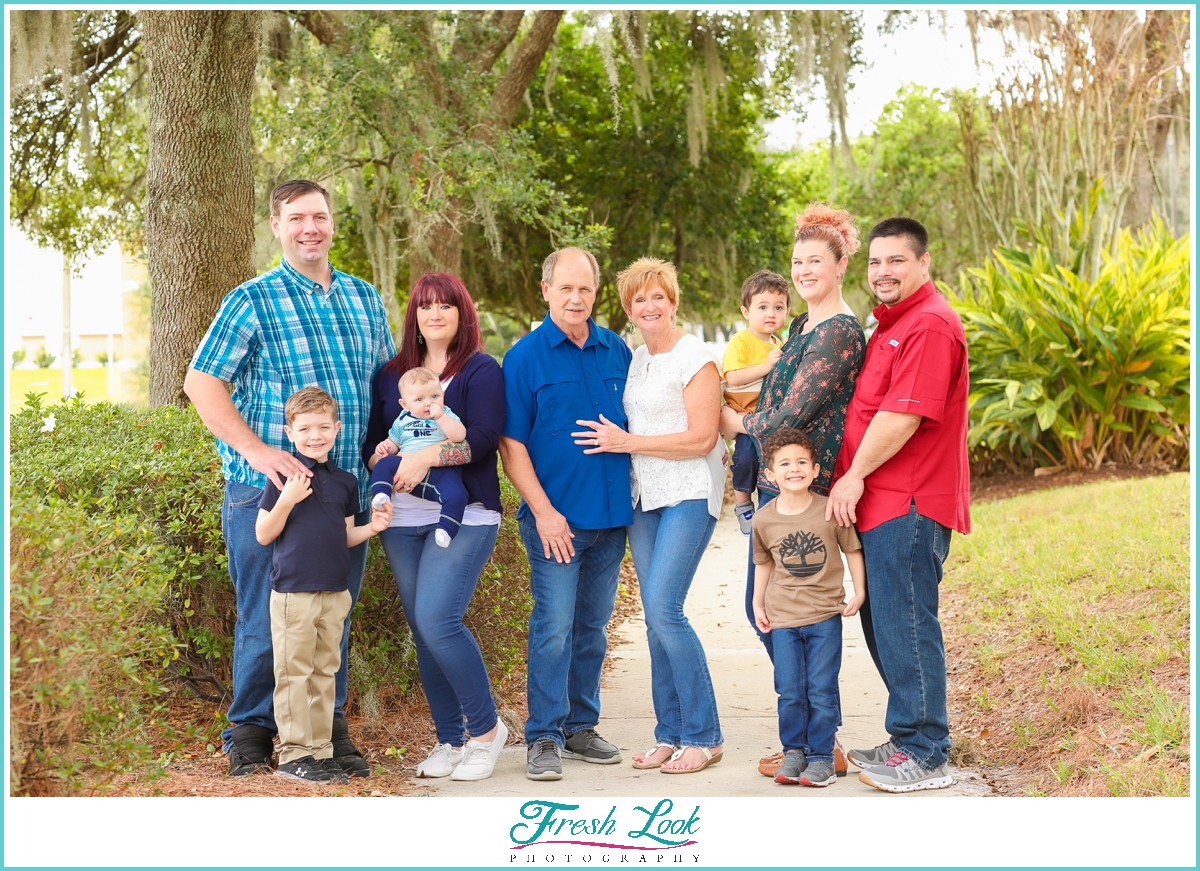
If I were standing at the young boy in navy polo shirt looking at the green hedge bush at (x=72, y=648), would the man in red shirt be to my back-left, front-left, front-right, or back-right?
back-left

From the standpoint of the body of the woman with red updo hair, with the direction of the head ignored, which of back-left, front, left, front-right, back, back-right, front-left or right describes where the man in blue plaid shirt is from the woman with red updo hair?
front-right

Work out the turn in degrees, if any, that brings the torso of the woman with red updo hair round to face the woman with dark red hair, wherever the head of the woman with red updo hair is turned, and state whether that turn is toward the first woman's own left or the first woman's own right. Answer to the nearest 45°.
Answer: approximately 45° to the first woman's own right

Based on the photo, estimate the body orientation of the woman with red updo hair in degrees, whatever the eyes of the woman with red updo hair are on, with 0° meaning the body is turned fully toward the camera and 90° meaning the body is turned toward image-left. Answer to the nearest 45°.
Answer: approximately 45°

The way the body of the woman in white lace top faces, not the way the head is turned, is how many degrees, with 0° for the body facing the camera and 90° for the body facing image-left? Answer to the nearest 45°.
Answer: approximately 45°

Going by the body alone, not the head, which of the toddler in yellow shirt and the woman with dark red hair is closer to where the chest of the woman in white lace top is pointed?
the woman with dark red hair

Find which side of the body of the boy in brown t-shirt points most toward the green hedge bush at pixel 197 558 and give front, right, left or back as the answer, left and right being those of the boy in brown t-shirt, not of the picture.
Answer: right
